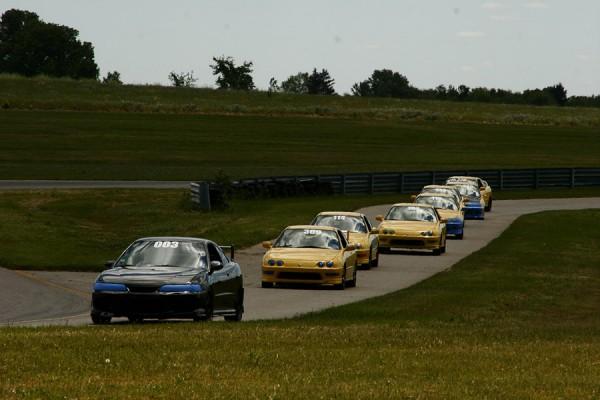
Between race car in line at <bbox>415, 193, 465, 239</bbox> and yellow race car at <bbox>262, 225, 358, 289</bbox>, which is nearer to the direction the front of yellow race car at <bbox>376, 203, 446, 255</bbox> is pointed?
the yellow race car

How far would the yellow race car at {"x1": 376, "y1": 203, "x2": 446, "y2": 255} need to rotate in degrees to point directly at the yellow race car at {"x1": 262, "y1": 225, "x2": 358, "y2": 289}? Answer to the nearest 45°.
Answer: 0° — it already faces it

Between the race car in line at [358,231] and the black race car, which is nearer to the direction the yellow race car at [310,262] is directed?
the black race car

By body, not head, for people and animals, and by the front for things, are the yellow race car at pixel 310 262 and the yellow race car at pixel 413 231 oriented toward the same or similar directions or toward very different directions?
same or similar directions

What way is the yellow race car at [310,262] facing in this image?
toward the camera

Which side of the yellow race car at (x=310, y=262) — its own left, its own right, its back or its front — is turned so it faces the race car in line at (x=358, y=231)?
back

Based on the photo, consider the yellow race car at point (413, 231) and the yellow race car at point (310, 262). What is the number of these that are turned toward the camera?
2

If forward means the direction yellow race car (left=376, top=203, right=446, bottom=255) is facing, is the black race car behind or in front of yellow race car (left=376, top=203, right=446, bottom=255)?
in front

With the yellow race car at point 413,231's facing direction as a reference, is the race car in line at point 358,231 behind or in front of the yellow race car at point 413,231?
in front
